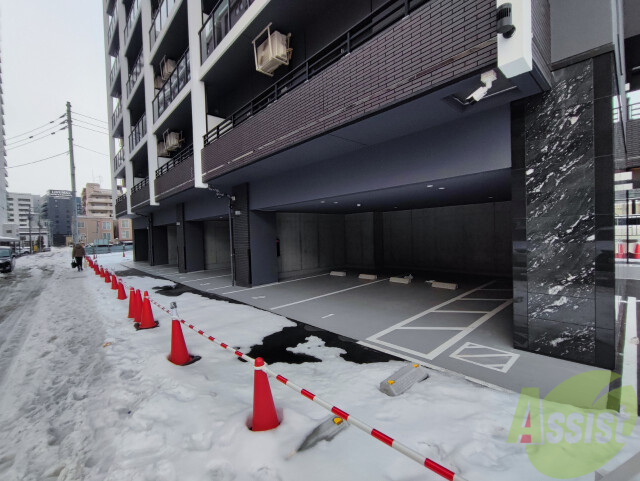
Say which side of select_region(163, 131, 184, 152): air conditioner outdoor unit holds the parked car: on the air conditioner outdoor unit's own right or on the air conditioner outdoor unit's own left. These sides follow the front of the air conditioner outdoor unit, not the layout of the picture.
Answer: on the air conditioner outdoor unit's own right

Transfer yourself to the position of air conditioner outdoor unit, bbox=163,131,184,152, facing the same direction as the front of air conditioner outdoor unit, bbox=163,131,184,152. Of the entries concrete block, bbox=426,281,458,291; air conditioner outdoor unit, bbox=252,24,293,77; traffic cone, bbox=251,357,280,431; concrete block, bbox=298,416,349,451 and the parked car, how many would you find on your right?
1

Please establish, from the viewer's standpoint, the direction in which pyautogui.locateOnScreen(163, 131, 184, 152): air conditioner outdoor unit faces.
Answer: facing the viewer and to the left of the viewer

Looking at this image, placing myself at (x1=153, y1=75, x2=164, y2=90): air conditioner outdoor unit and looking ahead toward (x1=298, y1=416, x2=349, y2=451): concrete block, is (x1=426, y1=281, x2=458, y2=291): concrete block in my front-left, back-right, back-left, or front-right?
front-left

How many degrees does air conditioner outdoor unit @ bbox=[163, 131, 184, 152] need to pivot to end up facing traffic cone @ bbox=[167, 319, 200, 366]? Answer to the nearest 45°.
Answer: approximately 45° to its left

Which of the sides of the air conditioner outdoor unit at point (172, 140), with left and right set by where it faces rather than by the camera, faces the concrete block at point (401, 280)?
left

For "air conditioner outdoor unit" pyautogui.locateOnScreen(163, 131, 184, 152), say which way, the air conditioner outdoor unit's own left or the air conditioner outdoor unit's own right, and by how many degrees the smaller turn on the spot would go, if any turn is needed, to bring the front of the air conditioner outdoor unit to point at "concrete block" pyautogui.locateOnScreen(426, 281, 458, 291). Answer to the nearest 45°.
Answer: approximately 90° to the air conditioner outdoor unit's own left

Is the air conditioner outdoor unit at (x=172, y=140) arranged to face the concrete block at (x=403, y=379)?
no

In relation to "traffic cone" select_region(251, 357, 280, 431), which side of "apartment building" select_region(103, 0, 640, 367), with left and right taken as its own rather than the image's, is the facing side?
front

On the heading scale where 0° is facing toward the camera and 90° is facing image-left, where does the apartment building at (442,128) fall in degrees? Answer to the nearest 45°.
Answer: approximately 45°

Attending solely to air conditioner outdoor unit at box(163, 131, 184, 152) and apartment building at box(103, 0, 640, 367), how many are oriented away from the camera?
0
